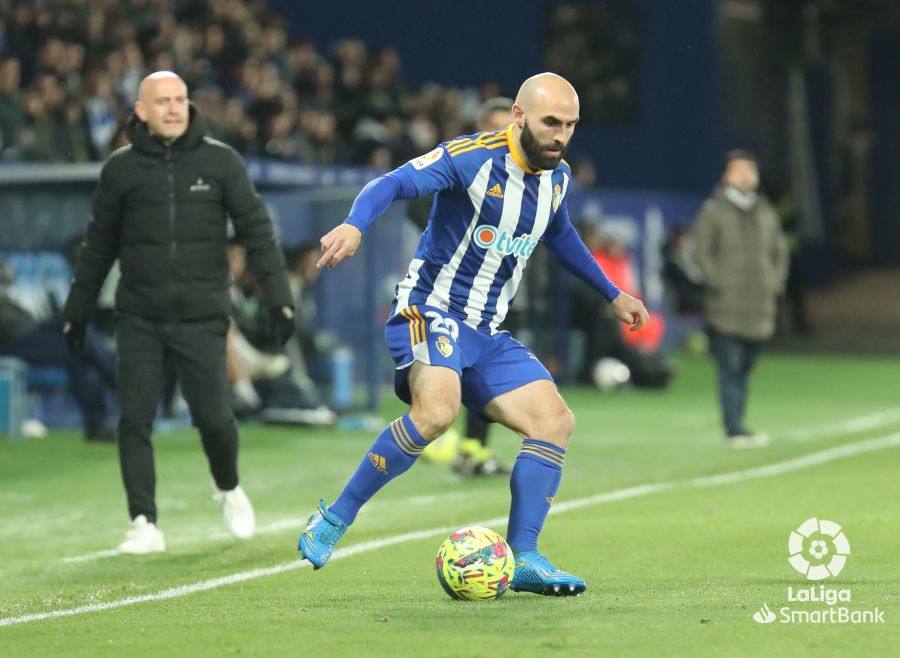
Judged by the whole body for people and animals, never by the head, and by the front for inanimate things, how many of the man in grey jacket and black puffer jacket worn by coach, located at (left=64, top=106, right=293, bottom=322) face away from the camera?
0

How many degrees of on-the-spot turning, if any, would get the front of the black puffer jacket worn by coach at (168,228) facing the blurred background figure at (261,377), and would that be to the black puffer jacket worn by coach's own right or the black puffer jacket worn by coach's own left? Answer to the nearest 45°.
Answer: approximately 180°

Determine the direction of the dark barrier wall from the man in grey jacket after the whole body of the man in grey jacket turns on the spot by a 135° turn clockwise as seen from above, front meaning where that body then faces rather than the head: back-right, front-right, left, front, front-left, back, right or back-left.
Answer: right

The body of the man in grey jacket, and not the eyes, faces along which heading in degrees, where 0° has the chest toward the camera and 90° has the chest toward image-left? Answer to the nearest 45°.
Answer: approximately 315°

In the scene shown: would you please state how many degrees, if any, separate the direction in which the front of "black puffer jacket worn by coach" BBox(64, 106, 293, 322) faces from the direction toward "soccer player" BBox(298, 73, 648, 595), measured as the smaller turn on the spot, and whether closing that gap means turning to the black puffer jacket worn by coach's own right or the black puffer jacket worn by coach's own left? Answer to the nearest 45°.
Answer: approximately 45° to the black puffer jacket worn by coach's own left

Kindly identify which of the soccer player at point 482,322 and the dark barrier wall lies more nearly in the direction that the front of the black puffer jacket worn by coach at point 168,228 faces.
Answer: the soccer player

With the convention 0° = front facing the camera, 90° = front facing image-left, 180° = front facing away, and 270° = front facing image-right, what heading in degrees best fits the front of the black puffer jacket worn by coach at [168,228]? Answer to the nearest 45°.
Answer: approximately 0°

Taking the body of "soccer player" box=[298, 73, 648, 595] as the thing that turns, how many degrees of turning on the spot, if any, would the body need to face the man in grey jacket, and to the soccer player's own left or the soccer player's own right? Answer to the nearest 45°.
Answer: approximately 135° to the soccer player's own left

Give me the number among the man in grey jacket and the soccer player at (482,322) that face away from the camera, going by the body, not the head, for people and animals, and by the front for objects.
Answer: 0

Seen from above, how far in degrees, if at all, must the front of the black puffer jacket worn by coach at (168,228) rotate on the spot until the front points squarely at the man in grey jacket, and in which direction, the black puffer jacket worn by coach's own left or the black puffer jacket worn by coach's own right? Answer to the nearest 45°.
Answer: approximately 135° to the black puffer jacket worn by coach's own left
